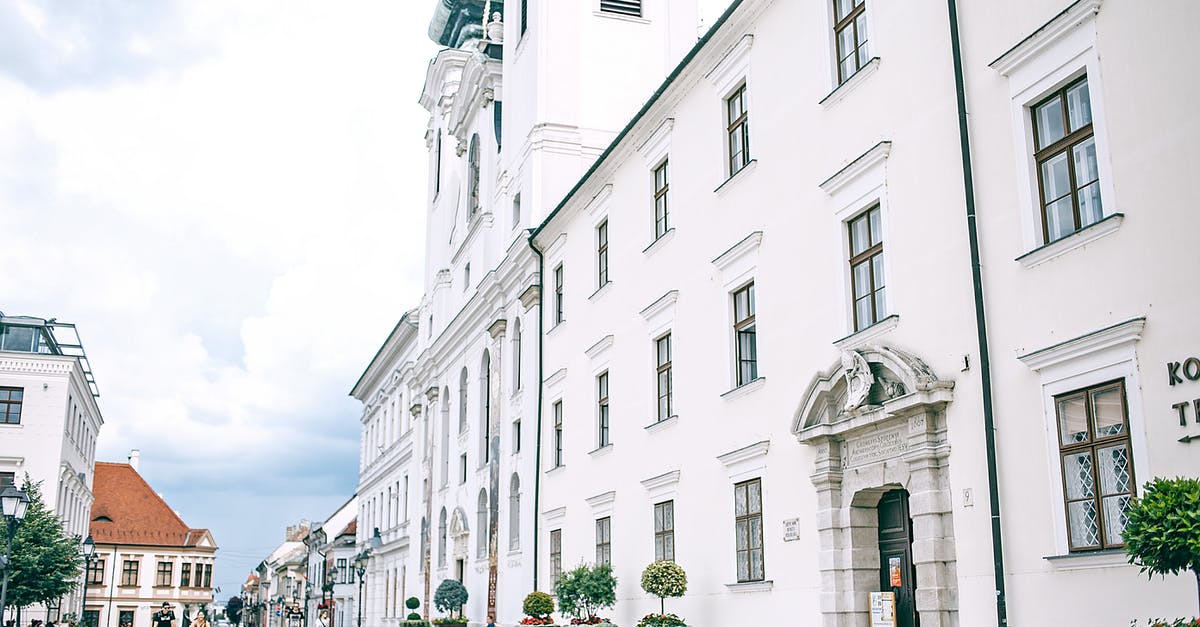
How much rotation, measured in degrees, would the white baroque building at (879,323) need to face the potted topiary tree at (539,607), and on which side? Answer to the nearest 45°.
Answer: approximately 90° to its right

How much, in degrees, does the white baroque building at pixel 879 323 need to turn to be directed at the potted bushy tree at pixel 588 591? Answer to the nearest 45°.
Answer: approximately 90° to its right

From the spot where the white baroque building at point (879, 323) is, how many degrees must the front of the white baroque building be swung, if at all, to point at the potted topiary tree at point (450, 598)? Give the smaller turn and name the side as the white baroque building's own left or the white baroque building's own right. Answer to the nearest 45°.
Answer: approximately 90° to the white baroque building's own right

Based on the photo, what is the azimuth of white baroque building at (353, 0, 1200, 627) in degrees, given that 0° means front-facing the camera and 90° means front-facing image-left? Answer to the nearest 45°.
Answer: approximately 45°

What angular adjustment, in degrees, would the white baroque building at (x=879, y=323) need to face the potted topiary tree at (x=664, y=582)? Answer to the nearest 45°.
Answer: approximately 90° to its right

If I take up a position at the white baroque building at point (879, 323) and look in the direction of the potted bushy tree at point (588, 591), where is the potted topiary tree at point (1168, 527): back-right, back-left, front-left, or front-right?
back-left
